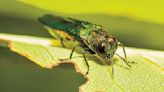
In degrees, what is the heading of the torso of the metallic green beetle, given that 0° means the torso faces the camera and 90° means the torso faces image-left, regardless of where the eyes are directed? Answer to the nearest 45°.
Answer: approximately 315°
